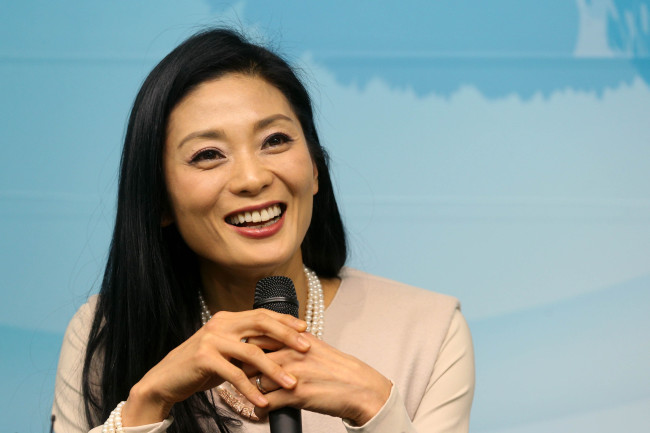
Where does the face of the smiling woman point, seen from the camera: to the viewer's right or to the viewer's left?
to the viewer's right

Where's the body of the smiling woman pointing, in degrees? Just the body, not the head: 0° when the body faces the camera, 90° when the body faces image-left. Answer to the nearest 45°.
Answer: approximately 0°
